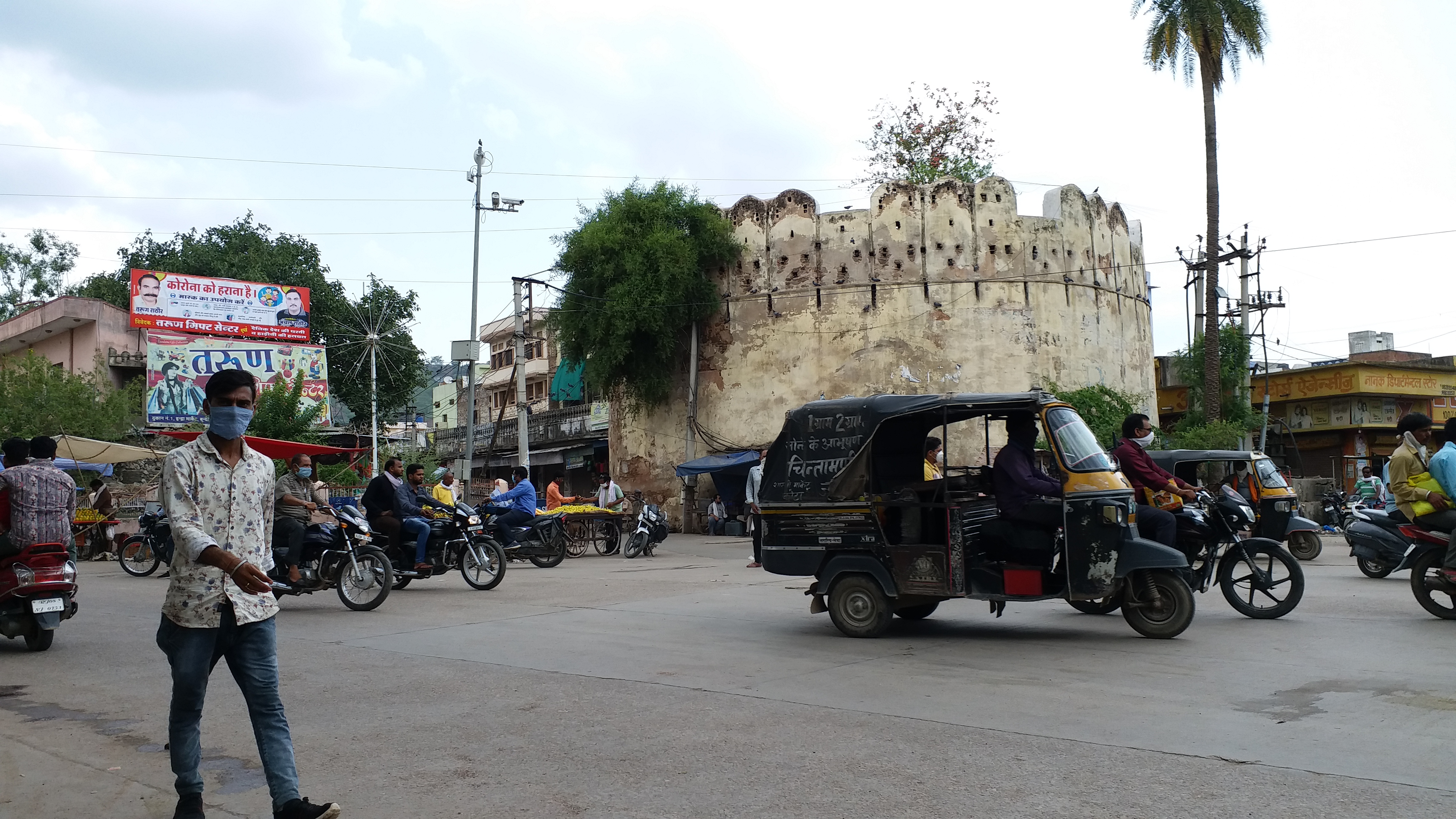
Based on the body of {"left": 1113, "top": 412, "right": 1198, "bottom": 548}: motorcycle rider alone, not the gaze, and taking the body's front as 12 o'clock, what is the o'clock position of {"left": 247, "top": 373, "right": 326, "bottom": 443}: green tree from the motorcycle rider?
The green tree is roughly at 7 o'clock from the motorcycle rider.

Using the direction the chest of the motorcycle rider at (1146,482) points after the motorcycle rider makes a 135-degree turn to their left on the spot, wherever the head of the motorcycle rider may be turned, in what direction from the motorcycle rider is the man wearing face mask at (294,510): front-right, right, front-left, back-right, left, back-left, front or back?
front-left

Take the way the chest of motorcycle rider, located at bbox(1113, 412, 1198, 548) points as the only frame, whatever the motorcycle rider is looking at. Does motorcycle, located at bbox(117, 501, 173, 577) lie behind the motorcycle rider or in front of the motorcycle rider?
behind

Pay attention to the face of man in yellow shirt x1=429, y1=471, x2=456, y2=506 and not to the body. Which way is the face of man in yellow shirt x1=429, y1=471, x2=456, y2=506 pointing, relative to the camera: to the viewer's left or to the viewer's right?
to the viewer's right

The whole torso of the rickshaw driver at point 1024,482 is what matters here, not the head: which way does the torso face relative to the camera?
to the viewer's right

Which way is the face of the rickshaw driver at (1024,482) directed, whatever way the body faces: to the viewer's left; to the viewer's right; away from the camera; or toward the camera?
to the viewer's right

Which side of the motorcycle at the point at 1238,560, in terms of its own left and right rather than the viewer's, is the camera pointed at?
right

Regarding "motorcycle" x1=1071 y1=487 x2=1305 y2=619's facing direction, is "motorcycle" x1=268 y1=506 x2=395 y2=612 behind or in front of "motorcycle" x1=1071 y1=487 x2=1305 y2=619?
behind

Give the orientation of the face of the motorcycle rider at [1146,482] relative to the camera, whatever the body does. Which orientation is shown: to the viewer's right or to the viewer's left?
to the viewer's right

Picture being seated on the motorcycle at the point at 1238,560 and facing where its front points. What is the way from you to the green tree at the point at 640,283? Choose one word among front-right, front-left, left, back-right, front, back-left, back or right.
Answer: back-left

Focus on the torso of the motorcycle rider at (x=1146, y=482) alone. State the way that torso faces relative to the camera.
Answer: to the viewer's right
